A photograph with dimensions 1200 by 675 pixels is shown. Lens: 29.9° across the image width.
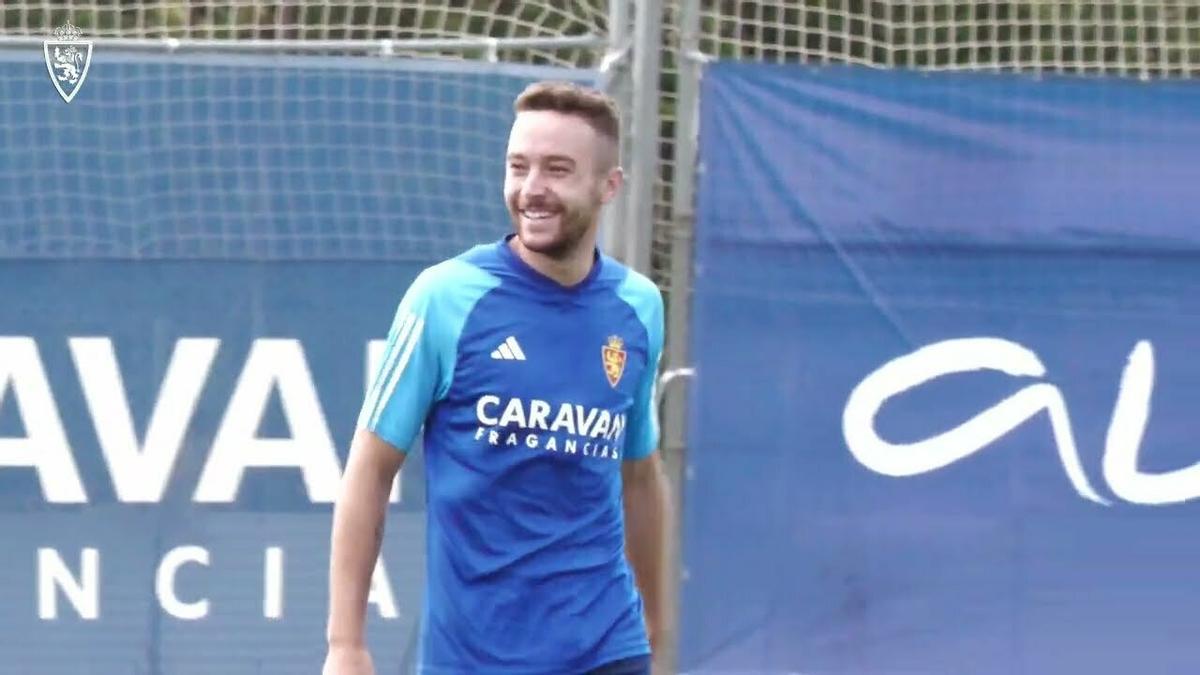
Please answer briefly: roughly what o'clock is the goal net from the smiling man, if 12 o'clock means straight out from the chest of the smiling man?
The goal net is roughly at 7 o'clock from the smiling man.

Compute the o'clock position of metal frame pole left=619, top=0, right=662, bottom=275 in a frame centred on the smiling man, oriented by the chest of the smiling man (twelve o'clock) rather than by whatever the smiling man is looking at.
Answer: The metal frame pole is roughly at 8 o'clock from the smiling man.

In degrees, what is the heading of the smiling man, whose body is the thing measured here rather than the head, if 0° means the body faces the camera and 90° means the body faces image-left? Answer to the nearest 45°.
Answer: approximately 315°

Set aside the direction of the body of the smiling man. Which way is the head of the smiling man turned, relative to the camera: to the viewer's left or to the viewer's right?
to the viewer's left

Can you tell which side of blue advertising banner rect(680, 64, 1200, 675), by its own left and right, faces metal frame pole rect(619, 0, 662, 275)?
right

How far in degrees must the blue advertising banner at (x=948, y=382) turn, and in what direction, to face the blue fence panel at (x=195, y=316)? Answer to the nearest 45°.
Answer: approximately 90° to its right

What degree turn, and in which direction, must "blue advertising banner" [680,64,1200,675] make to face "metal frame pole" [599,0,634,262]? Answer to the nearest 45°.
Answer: approximately 90° to its right

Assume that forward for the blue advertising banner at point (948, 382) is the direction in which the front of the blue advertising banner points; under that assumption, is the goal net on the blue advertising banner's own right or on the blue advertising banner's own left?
on the blue advertising banner's own right

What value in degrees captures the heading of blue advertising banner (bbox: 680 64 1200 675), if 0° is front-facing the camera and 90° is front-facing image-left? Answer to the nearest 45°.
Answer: approximately 0°

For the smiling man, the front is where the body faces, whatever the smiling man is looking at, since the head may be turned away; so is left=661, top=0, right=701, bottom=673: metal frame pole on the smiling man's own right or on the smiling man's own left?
on the smiling man's own left

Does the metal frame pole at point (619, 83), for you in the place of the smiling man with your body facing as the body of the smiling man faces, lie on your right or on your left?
on your left
